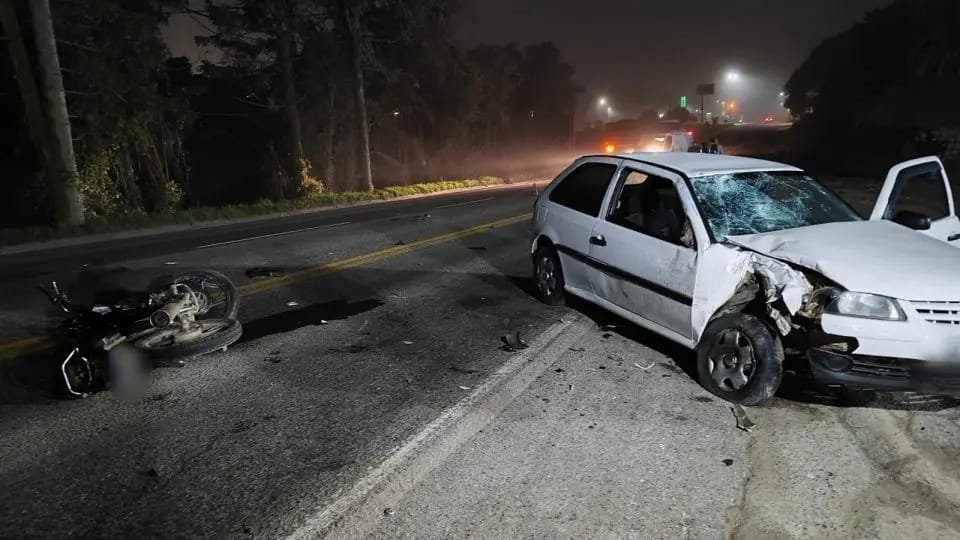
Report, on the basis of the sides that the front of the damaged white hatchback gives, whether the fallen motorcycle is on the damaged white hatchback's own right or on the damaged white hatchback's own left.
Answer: on the damaged white hatchback's own right

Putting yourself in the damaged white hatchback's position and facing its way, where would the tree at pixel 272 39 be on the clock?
The tree is roughly at 6 o'clock from the damaged white hatchback.

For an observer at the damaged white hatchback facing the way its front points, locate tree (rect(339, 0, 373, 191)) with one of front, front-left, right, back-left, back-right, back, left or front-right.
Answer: back

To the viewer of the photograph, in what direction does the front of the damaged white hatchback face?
facing the viewer and to the right of the viewer

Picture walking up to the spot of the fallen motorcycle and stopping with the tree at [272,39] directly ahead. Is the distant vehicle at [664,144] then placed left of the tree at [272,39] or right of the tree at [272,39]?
right

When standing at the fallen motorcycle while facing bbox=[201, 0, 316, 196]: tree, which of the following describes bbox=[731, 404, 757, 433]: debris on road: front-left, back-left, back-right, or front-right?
back-right

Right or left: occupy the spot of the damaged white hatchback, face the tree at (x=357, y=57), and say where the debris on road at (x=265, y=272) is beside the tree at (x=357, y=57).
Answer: left

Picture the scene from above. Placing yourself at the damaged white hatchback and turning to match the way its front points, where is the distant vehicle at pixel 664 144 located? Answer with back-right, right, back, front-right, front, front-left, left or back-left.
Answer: back-left
